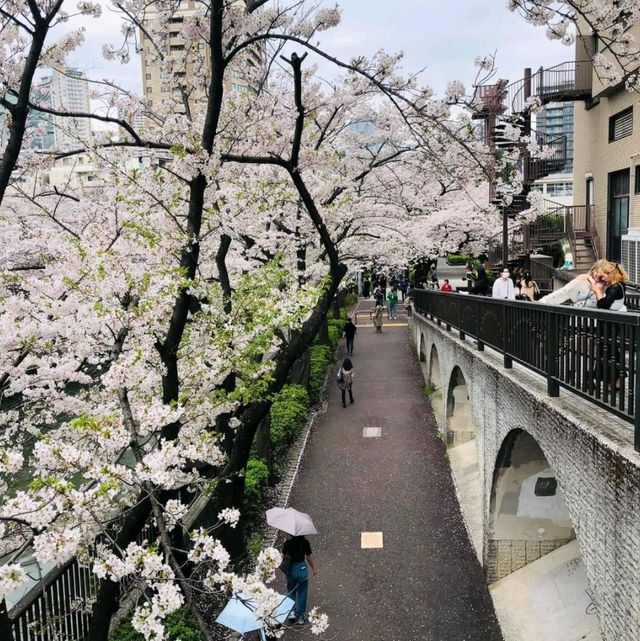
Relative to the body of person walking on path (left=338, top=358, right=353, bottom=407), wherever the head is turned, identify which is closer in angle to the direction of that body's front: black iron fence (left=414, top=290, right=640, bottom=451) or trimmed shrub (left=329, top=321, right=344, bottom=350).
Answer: the trimmed shrub

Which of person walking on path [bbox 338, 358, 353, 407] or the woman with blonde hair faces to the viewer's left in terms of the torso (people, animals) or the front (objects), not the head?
the woman with blonde hair

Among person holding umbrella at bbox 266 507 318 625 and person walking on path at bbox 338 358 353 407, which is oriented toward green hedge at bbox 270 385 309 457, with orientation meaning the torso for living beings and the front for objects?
the person holding umbrella

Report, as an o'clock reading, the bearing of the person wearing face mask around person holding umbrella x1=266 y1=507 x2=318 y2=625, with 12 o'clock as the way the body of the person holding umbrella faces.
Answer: The person wearing face mask is roughly at 2 o'clock from the person holding umbrella.

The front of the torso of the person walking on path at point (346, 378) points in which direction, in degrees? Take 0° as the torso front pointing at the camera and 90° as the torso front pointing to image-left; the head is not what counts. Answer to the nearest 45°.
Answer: approximately 180°

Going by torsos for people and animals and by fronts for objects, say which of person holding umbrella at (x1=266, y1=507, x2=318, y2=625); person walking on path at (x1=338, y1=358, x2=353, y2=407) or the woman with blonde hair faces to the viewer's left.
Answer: the woman with blonde hair

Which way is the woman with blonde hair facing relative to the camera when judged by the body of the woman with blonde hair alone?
to the viewer's left

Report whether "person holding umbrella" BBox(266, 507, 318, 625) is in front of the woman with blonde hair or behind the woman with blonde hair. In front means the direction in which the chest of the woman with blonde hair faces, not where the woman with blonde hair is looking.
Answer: in front

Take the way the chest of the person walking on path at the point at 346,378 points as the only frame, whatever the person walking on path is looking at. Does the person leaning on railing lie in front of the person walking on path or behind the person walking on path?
behind

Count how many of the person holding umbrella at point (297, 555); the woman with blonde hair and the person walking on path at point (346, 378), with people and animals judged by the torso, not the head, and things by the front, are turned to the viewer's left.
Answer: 1

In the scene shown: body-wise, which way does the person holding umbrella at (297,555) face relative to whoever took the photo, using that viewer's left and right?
facing away from the viewer

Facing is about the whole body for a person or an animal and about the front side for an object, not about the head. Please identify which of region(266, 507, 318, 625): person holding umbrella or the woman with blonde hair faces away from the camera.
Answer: the person holding umbrella

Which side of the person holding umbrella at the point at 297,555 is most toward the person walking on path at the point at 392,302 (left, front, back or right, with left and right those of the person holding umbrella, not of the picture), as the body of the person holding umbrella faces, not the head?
front

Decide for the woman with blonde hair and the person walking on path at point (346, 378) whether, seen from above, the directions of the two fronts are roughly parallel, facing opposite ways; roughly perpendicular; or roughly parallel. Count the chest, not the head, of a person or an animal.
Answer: roughly perpendicular
